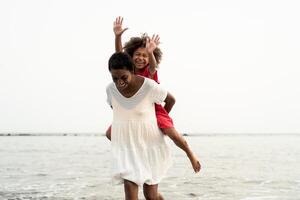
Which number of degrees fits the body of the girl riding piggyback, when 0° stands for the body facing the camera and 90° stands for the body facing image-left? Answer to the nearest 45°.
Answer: approximately 0°
